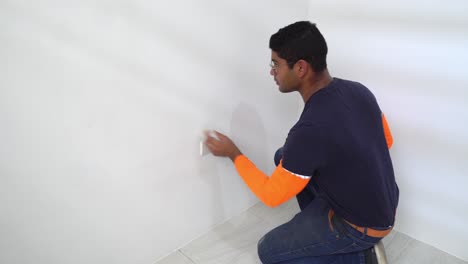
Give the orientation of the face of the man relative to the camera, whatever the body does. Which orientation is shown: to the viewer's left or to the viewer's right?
to the viewer's left

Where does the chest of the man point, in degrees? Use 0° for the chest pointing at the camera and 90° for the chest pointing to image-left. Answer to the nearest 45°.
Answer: approximately 135°
